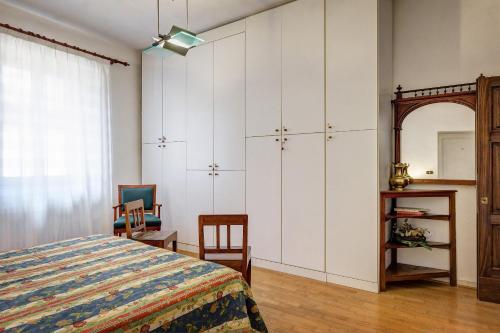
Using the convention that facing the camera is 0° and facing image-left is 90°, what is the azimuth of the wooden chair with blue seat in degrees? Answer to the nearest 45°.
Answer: approximately 0°

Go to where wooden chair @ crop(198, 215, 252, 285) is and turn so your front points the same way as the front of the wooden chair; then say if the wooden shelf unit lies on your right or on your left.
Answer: on your right

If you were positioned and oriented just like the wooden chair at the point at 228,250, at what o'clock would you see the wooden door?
The wooden door is roughly at 3 o'clock from the wooden chair.

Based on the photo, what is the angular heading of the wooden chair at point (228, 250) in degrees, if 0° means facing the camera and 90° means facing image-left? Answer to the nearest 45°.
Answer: approximately 180°

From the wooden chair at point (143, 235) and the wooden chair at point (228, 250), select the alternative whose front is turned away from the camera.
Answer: the wooden chair at point (228, 250)

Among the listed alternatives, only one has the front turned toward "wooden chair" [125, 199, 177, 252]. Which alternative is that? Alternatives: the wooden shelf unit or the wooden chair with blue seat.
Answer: the wooden chair with blue seat

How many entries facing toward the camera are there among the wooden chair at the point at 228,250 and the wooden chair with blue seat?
1

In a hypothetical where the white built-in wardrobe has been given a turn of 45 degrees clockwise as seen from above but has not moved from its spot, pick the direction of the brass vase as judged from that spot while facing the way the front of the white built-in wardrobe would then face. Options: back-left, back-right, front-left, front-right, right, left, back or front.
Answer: back
